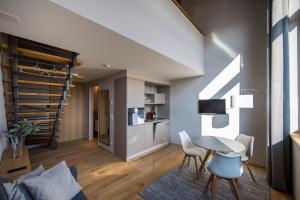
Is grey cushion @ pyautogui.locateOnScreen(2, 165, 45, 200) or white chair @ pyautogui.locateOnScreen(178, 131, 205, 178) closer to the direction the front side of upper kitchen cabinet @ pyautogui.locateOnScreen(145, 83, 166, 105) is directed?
the white chair

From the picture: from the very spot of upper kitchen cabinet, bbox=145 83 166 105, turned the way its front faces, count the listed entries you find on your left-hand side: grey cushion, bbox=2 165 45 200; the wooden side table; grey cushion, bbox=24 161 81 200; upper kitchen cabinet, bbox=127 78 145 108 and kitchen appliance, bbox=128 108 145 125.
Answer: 0

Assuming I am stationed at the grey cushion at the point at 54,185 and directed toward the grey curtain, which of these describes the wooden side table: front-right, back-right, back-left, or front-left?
back-left

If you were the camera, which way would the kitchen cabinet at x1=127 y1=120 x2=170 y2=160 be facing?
facing the viewer and to the right of the viewer

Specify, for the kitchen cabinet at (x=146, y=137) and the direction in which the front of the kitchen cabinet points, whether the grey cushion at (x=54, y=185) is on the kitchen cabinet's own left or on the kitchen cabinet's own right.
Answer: on the kitchen cabinet's own right

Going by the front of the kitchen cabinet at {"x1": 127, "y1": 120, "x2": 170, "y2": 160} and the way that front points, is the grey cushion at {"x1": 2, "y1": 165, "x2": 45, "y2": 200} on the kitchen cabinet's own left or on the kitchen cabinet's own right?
on the kitchen cabinet's own right

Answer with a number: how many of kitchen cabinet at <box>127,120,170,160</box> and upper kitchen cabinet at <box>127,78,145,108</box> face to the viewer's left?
0

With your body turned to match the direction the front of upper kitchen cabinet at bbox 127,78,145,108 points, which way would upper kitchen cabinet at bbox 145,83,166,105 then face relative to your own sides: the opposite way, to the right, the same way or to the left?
the same way

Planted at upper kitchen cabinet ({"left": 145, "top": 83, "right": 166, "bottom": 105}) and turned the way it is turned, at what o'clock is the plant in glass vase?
The plant in glass vase is roughly at 3 o'clock from the upper kitchen cabinet.

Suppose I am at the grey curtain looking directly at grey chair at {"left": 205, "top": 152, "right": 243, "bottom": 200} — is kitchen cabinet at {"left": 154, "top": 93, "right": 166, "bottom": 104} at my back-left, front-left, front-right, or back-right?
front-right

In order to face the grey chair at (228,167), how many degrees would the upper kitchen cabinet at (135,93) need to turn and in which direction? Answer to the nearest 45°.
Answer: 0° — it already faces it

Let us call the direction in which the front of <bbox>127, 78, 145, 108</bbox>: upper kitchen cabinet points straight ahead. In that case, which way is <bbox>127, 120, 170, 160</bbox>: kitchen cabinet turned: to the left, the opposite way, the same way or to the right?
the same way

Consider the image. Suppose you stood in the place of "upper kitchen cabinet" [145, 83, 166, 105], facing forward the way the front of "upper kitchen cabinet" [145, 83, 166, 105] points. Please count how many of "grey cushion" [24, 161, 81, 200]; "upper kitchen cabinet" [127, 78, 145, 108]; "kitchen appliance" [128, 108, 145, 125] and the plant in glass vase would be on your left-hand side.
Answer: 0

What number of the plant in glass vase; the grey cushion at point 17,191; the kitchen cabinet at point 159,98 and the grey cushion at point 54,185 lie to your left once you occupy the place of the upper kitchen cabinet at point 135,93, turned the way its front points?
1

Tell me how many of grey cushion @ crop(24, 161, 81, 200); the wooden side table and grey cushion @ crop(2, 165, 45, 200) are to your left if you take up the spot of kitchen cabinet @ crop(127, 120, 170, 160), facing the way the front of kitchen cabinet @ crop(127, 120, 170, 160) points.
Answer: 0

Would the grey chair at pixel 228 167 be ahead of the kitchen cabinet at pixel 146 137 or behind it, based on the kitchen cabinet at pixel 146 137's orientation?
ahead

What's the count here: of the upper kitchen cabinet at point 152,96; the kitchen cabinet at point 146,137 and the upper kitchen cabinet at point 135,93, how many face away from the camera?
0
